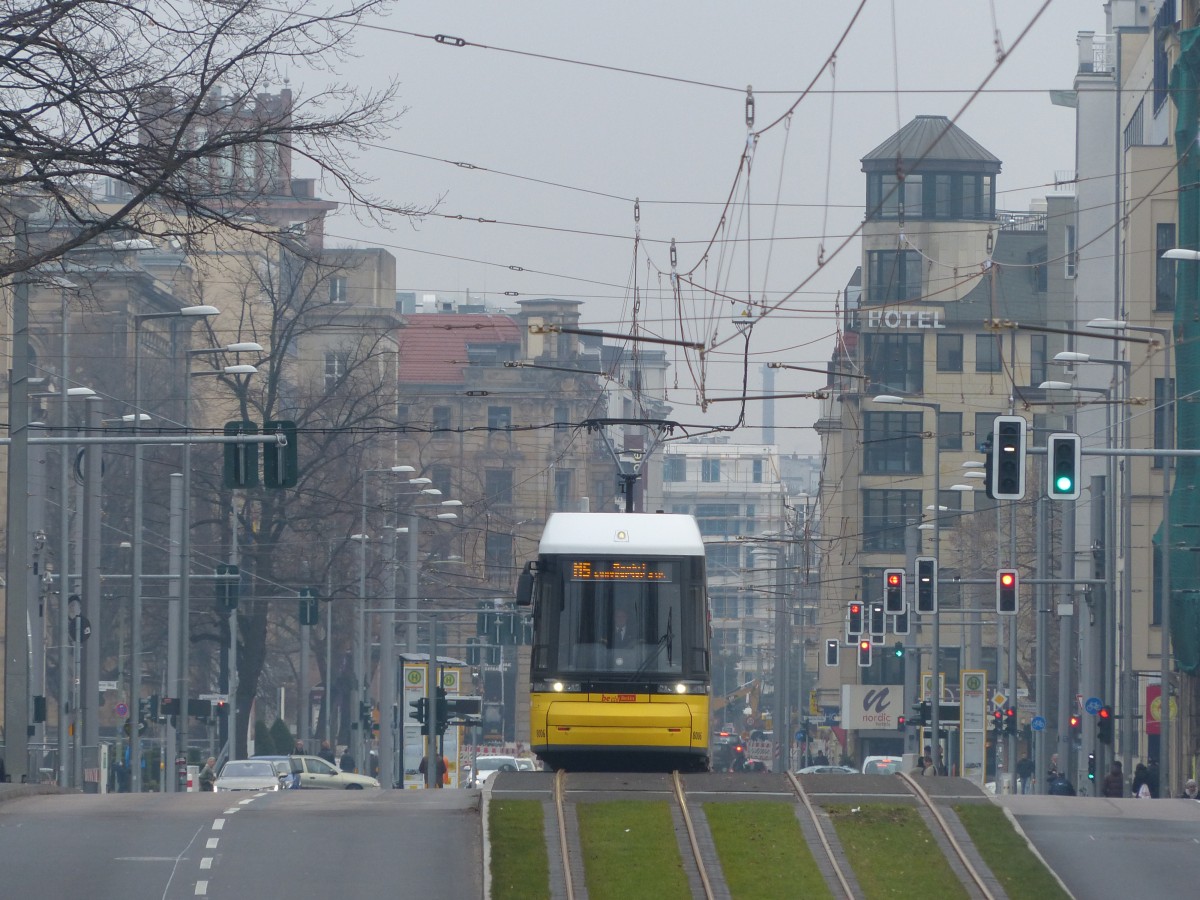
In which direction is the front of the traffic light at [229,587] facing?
away from the camera

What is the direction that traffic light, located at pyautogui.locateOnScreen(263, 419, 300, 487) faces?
away from the camera

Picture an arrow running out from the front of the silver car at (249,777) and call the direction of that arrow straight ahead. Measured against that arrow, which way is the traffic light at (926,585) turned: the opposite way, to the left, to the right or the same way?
the same way

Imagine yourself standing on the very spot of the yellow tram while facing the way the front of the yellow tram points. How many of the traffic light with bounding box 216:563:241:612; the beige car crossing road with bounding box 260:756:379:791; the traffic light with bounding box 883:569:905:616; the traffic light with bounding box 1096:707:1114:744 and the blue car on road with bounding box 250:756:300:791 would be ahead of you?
0

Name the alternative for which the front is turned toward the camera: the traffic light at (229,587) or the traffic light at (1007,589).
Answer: the traffic light at (1007,589)

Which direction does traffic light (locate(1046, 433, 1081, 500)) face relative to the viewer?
toward the camera

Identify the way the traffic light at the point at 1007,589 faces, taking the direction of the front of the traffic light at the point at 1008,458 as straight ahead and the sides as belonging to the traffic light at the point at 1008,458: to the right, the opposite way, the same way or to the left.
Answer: the same way

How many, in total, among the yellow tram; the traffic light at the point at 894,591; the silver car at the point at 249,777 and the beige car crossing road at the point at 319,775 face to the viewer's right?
1

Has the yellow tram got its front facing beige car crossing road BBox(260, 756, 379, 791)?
no

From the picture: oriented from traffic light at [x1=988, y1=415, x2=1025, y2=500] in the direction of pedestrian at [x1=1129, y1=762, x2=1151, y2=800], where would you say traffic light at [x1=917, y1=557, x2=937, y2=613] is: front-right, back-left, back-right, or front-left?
front-left

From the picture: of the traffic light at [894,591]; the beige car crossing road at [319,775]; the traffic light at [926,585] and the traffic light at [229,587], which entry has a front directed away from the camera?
the traffic light at [229,587]

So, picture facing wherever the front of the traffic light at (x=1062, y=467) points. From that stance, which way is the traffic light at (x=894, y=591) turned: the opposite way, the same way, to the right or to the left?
the same way

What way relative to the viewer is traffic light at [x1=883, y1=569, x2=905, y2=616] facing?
toward the camera

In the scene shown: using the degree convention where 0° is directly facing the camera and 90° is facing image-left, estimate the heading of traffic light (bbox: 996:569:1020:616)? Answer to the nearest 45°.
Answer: approximately 0°

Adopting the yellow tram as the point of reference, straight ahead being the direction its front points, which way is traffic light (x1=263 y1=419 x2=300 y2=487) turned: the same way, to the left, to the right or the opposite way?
the opposite way

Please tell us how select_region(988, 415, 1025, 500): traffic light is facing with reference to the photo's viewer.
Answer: facing the viewer

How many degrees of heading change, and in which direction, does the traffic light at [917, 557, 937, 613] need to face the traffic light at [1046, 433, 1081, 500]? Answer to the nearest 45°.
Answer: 0° — it already faces it

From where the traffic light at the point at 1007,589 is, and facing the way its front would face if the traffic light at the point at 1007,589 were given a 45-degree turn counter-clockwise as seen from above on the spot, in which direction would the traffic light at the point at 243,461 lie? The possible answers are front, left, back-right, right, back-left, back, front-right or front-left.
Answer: right
